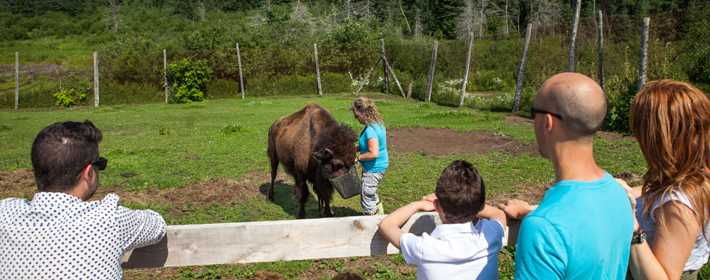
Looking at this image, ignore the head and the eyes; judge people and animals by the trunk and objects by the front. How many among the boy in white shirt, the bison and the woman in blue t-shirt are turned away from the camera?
1

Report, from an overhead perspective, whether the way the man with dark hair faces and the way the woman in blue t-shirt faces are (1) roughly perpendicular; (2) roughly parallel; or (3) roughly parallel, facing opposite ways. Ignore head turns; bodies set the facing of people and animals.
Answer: roughly perpendicular

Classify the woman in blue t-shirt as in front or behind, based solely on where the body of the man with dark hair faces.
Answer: in front

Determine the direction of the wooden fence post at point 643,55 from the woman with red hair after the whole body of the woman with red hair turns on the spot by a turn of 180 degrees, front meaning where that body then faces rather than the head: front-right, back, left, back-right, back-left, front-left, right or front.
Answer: back-left

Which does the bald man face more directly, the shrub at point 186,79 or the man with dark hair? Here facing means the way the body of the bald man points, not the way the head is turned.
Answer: the shrub

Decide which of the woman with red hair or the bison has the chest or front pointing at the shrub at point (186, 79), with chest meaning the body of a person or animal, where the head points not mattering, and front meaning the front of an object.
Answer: the woman with red hair

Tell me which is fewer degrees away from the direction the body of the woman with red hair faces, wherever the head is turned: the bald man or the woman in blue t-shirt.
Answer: the woman in blue t-shirt

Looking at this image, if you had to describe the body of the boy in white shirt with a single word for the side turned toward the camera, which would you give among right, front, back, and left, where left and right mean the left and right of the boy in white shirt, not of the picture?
back

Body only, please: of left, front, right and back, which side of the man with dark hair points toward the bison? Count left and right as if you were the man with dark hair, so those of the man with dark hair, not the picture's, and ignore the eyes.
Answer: front

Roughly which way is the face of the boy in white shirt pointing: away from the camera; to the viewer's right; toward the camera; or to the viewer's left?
away from the camera

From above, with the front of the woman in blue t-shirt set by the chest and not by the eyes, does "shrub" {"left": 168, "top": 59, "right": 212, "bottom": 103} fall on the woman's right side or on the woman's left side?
on the woman's right side

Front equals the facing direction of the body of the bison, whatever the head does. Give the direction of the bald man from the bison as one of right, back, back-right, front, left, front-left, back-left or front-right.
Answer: front-right

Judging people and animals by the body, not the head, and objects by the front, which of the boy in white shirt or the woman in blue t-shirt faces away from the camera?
the boy in white shirt

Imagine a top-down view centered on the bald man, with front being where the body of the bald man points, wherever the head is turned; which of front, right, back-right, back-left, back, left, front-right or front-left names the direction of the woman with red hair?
right

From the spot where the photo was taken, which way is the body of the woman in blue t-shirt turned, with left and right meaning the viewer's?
facing to the left of the viewer

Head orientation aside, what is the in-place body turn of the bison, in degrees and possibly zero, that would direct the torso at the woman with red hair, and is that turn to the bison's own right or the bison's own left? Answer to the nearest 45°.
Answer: approximately 45° to the bison's own right

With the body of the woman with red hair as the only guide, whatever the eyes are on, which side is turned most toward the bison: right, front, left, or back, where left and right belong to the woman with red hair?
front
